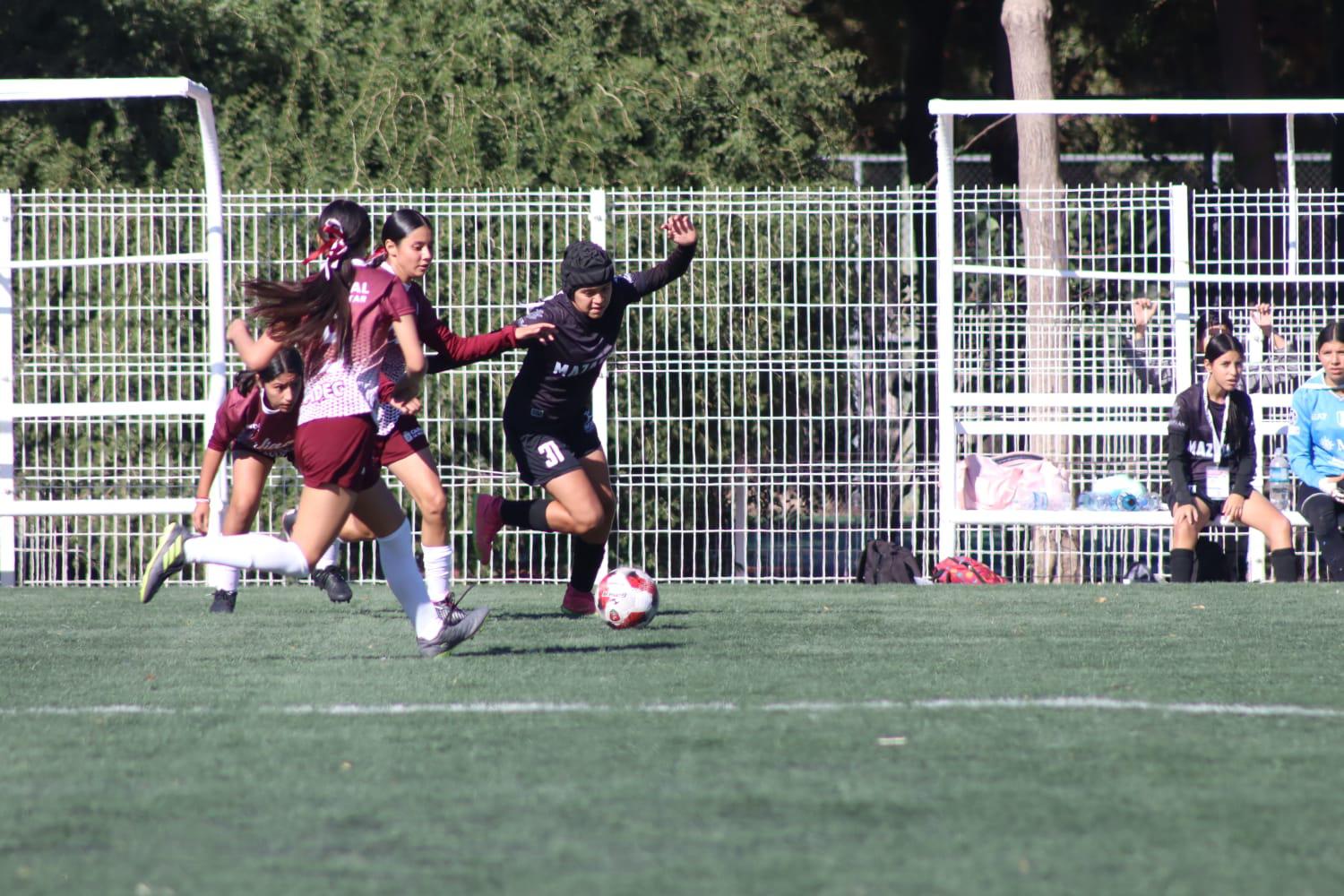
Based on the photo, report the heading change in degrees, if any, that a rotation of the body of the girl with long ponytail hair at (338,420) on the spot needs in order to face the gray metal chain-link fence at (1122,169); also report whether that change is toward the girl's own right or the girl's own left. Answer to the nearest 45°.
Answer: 0° — they already face it

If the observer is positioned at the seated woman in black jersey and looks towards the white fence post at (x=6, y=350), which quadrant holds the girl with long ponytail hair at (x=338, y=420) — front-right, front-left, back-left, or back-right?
front-left

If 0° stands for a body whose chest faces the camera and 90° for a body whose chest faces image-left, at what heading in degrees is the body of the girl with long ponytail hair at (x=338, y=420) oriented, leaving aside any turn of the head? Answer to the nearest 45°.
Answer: approximately 225°

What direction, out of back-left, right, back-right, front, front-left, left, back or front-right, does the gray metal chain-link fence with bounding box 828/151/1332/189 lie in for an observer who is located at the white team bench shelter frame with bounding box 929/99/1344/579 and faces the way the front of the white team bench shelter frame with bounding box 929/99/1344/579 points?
back

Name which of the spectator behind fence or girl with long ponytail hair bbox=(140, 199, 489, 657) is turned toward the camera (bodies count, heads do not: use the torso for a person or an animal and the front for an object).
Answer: the spectator behind fence

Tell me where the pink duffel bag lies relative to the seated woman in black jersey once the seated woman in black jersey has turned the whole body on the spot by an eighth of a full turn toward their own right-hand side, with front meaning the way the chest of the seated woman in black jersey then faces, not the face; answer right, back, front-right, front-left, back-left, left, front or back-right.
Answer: front-right

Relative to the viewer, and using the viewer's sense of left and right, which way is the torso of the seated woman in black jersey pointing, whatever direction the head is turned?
facing the viewer

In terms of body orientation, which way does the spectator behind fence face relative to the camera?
toward the camera

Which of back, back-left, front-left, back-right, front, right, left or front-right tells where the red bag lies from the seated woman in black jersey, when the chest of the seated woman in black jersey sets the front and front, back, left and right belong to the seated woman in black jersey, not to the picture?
right

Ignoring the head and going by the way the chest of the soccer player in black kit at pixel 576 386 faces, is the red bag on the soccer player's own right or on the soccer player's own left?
on the soccer player's own left

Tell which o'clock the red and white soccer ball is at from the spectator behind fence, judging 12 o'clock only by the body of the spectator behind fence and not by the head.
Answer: The red and white soccer ball is roughly at 1 o'clock from the spectator behind fence.

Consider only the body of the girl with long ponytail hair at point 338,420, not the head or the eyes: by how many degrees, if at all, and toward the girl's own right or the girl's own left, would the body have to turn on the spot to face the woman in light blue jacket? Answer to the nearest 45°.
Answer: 0° — they already face them

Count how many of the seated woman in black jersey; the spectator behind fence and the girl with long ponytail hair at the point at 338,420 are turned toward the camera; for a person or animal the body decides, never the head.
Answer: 2

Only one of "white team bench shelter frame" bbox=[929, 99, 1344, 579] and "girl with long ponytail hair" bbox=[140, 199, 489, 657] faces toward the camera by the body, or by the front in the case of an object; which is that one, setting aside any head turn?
the white team bench shelter frame

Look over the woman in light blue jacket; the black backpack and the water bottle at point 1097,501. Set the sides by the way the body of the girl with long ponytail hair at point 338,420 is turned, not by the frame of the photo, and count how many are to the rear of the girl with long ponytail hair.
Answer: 0

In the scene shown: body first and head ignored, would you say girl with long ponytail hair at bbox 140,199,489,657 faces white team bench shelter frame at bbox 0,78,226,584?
no

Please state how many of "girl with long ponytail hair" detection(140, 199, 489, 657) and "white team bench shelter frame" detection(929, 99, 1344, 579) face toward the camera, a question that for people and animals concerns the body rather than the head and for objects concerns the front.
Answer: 1

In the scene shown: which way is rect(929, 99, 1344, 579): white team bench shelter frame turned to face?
toward the camera
